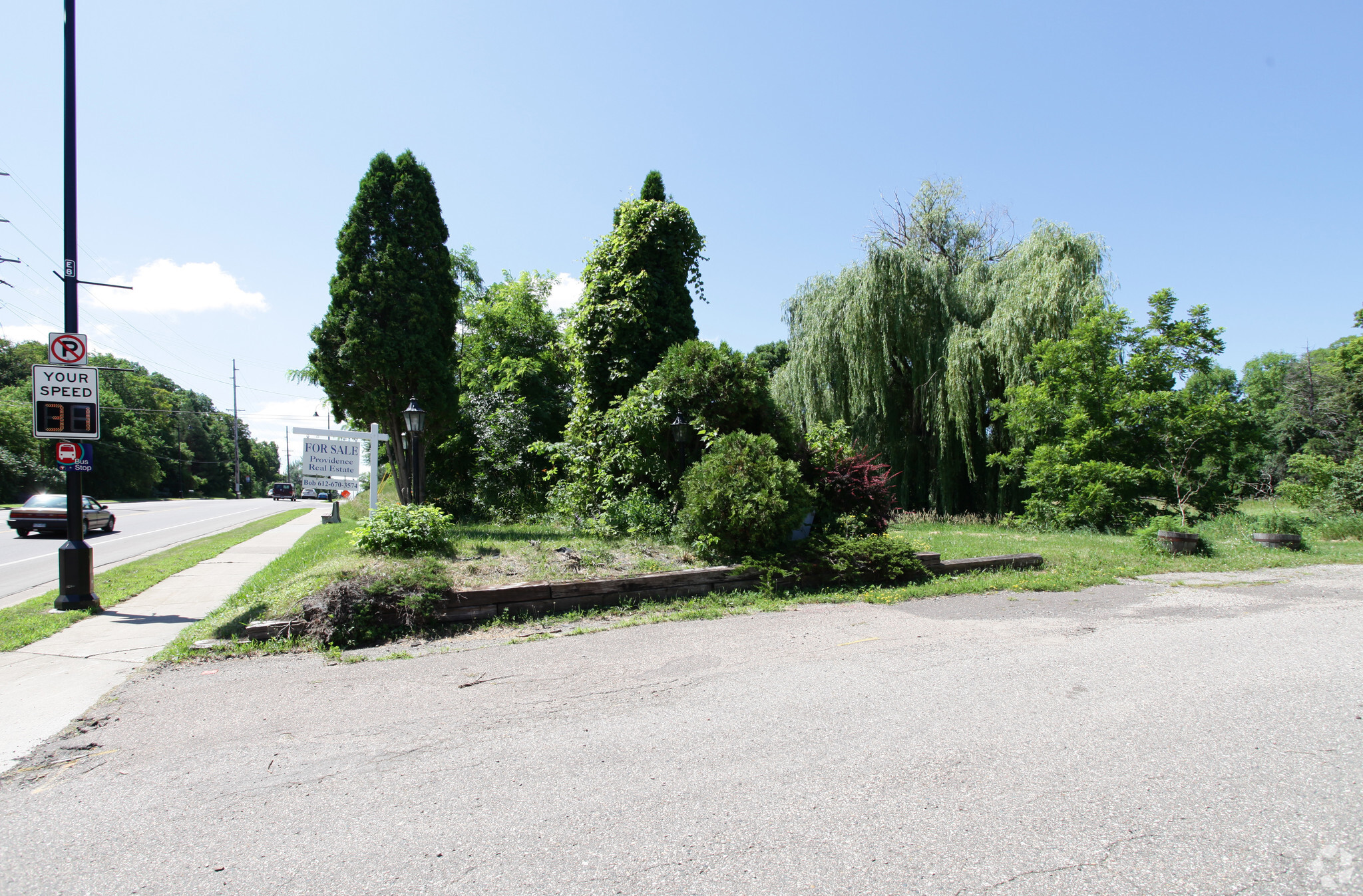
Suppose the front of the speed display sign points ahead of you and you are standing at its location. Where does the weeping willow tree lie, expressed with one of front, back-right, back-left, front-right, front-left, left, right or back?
left

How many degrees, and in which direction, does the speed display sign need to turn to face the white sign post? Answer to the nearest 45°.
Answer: approximately 135° to its left

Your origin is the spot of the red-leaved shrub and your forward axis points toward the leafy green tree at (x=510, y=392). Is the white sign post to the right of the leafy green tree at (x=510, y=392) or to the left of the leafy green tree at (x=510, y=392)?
left

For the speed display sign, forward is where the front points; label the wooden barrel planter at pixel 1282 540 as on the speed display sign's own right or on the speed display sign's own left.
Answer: on the speed display sign's own left

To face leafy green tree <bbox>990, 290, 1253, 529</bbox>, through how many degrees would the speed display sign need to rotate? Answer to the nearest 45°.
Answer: approximately 90° to its left

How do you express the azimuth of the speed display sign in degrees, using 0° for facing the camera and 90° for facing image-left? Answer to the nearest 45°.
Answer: approximately 0°

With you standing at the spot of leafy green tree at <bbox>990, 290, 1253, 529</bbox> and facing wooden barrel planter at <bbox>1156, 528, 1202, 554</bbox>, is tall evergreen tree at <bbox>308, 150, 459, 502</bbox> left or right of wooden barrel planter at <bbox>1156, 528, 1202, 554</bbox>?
right
